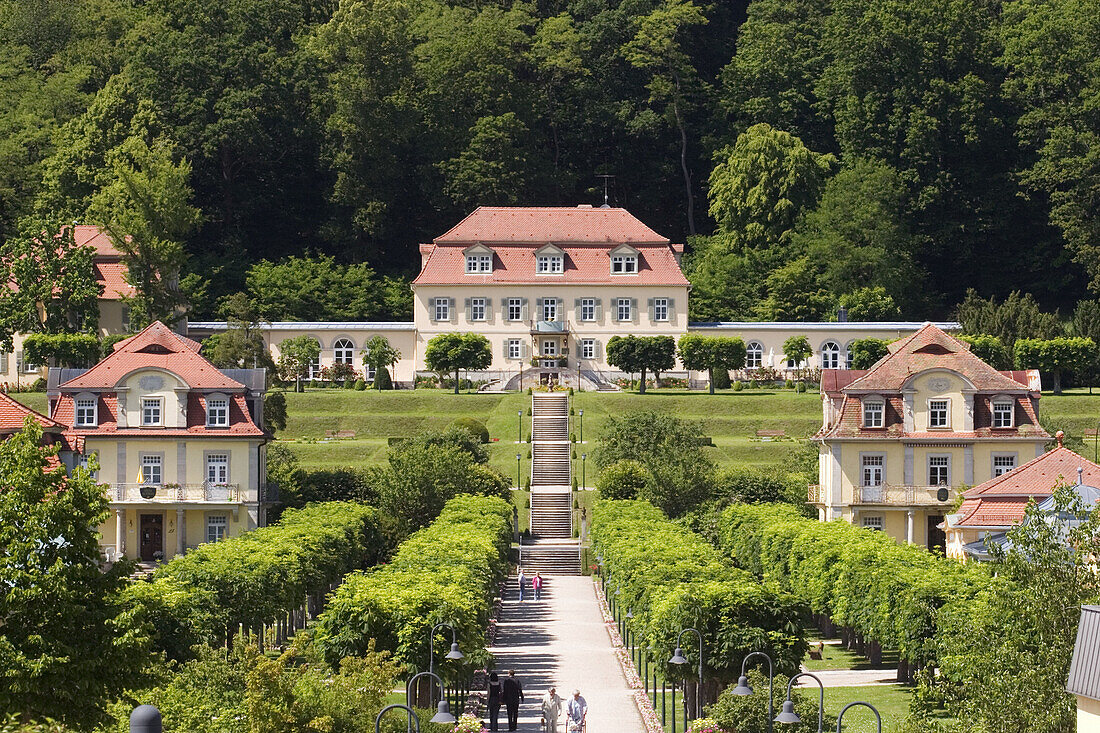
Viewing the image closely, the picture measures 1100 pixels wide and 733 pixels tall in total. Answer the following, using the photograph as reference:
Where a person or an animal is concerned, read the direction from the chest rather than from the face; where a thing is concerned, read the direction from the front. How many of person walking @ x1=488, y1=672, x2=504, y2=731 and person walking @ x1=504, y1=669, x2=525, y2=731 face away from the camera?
2

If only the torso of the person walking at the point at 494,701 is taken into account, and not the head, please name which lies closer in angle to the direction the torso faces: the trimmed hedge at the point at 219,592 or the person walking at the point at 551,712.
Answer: the trimmed hedge

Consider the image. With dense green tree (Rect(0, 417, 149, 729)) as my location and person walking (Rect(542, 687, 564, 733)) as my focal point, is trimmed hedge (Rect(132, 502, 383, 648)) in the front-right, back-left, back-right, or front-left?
front-left

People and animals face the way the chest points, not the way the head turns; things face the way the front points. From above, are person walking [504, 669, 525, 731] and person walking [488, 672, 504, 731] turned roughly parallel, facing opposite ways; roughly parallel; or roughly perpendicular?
roughly parallel

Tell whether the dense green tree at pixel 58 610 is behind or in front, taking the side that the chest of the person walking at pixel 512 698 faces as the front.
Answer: behind

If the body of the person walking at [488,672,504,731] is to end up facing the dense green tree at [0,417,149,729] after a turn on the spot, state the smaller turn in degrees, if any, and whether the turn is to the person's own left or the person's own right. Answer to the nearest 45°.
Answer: approximately 135° to the person's own left

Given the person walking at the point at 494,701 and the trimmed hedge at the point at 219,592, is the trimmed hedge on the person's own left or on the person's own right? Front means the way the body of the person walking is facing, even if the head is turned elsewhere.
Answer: on the person's own left

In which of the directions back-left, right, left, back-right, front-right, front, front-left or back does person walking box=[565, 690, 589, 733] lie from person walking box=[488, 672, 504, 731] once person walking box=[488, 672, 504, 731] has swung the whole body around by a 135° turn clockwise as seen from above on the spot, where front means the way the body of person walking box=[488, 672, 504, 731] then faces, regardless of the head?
front

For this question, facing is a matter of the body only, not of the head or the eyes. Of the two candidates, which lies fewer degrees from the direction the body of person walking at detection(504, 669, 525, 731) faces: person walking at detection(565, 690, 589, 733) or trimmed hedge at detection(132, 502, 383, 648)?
the trimmed hedge

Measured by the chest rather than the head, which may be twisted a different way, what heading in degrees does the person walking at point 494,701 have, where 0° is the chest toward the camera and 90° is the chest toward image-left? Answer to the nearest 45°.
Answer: approximately 180°

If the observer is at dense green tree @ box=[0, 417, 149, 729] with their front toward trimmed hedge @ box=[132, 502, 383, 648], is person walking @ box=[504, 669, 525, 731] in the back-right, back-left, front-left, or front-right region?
front-right

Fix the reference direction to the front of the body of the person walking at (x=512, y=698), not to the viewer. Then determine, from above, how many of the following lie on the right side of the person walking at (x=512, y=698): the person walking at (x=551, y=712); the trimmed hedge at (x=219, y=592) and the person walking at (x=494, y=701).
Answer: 1

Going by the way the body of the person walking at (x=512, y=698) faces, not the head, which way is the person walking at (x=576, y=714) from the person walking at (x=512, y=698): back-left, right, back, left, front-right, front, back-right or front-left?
back-right

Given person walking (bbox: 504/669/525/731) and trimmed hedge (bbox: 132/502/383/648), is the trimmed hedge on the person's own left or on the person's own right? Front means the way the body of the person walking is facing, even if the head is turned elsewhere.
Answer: on the person's own left

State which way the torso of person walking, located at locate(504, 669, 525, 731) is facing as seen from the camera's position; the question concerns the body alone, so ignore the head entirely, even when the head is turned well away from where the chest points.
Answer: away from the camera
